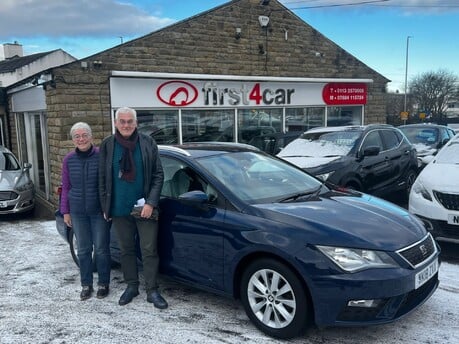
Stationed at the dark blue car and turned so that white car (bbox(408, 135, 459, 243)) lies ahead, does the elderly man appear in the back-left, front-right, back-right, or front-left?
back-left

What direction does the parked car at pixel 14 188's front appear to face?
toward the camera

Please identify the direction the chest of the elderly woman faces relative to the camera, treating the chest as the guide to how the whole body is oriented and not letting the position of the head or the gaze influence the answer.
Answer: toward the camera

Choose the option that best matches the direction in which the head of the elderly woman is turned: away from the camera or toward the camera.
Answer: toward the camera

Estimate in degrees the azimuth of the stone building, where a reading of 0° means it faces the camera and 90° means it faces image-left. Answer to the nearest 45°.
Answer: approximately 315°

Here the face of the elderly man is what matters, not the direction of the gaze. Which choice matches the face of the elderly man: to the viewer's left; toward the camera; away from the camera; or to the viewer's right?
toward the camera

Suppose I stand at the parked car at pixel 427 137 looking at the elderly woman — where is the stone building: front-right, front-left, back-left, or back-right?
front-right

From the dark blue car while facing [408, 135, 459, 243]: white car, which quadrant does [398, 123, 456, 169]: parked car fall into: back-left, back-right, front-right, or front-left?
front-left
